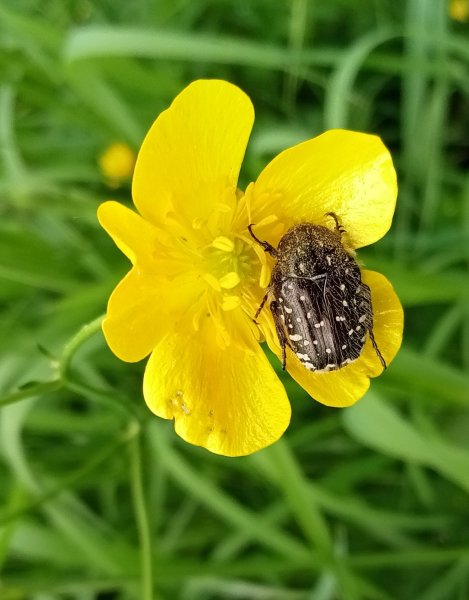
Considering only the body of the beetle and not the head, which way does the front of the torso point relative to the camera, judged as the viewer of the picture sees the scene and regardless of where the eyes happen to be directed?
away from the camera

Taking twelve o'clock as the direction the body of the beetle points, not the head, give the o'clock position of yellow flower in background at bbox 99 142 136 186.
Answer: The yellow flower in background is roughly at 11 o'clock from the beetle.

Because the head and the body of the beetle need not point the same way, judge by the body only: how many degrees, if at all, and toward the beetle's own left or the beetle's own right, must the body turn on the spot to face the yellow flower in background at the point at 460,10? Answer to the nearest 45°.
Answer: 0° — it already faces it

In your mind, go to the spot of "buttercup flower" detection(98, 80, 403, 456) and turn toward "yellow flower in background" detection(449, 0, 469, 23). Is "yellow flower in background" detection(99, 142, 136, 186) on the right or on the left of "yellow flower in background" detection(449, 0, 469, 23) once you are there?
left
